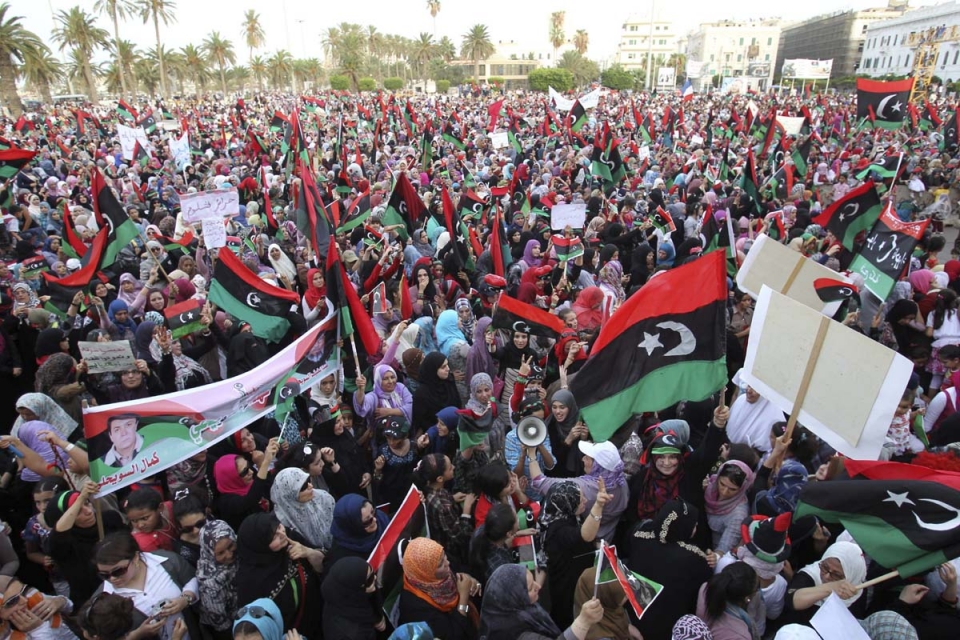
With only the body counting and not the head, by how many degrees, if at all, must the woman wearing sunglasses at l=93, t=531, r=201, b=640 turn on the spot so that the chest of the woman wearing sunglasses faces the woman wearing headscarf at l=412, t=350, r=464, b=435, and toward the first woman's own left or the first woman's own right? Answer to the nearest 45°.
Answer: approximately 180°

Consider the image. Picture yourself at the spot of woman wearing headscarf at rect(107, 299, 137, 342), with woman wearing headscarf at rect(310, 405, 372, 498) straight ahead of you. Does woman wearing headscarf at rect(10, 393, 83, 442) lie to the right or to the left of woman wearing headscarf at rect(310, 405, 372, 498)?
right

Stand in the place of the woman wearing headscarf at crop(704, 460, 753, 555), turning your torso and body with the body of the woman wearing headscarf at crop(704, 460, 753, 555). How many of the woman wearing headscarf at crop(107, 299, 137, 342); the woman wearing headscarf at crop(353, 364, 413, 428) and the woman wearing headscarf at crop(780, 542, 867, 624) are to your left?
1

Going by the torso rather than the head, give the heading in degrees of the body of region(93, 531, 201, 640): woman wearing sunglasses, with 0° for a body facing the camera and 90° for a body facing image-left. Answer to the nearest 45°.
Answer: approximately 45°

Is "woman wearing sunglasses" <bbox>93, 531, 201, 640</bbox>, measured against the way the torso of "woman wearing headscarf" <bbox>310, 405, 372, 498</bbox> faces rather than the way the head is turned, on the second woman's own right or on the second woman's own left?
on the second woman's own right

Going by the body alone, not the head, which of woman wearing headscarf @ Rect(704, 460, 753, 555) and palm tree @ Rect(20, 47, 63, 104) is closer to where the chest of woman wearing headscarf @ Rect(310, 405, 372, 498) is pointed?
the woman wearing headscarf

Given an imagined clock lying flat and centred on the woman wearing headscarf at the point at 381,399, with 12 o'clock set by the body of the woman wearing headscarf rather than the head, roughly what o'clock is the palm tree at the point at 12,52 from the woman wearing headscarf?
The palm tree is roughly at 5 o'clock from the woman wearing headscarf.

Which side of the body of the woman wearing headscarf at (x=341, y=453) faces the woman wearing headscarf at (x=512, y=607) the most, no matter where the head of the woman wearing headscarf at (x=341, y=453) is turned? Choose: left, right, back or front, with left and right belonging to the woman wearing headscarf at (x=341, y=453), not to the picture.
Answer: front

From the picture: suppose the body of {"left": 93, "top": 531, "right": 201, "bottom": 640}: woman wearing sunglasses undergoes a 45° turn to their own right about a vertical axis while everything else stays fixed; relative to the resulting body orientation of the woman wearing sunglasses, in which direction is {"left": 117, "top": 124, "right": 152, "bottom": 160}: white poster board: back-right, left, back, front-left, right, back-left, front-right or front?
right
